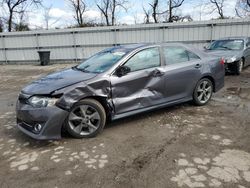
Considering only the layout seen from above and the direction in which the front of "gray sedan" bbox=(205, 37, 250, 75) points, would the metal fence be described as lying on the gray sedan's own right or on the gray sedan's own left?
on the gray sedan's own right

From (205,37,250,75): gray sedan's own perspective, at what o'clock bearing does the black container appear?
The black container is roughly at 2 o'clock from the gray sedan.

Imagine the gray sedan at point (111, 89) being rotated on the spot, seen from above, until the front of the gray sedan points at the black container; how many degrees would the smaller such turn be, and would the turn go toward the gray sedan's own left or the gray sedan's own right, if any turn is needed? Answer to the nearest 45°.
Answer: approximately 135° to the gray sedan's own right

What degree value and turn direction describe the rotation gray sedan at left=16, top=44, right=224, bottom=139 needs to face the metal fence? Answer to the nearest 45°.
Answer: approximately 135° to its right

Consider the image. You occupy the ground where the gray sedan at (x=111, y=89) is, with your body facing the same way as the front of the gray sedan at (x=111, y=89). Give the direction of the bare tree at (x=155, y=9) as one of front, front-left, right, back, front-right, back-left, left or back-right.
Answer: back-right

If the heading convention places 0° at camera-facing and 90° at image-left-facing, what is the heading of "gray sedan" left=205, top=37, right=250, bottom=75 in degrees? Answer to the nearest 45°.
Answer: approximately 45°

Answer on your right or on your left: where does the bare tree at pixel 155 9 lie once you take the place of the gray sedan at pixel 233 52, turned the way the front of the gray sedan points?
on your right

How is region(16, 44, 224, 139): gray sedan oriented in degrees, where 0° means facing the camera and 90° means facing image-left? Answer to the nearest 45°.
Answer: approximately 45°
